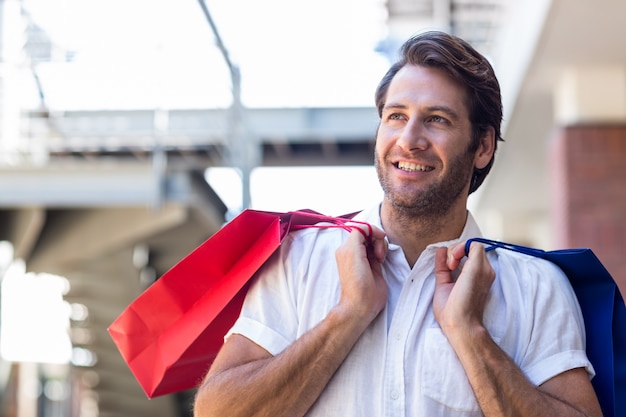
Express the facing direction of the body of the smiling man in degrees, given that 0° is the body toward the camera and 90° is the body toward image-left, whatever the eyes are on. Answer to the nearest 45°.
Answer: approximately 0°

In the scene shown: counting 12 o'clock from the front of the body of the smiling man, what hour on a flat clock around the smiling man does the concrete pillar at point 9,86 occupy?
The concrete pillar is roughly at 5 o'clock from the smiling man.

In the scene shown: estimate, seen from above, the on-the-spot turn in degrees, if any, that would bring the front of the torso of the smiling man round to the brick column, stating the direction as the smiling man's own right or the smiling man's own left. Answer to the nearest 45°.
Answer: approximately 180°
